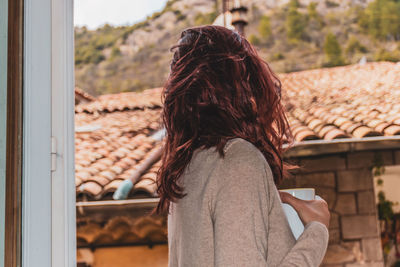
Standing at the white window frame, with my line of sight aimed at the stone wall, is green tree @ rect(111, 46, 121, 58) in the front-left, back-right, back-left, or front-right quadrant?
front-left

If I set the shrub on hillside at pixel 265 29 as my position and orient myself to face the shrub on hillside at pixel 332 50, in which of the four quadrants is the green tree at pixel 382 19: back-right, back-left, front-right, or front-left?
front-left

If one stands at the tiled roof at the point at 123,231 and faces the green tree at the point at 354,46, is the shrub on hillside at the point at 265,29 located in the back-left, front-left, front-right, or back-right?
front-left

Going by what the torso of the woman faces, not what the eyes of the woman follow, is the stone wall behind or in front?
in front

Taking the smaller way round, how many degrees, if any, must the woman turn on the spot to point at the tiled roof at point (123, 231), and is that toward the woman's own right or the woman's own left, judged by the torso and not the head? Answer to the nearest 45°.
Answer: approximately 45° to the woman's own left

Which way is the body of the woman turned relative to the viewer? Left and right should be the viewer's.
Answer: facing away from the viewer and to the right of the viewer

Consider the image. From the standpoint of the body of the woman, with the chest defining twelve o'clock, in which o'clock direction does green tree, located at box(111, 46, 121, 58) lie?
The green tree is roughly at 10 o'clock from the woman.

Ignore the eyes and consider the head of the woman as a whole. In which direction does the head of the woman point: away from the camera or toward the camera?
away from the camera

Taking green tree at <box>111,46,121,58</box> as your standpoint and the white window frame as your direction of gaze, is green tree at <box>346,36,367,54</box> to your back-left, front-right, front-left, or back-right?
front-left

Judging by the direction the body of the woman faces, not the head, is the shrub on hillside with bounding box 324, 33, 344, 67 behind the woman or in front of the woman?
in front

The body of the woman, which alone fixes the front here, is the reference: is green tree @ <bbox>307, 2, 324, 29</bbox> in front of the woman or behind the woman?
in front
